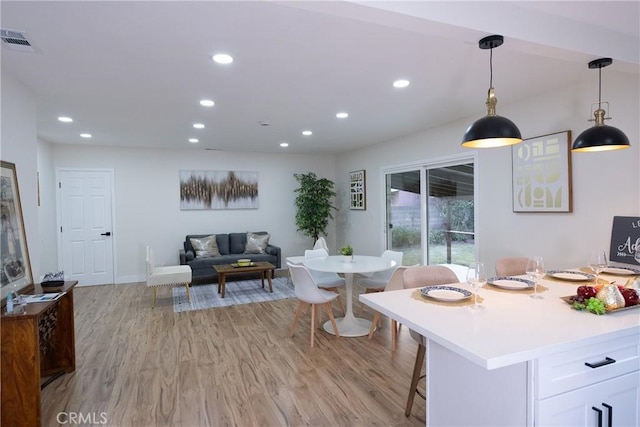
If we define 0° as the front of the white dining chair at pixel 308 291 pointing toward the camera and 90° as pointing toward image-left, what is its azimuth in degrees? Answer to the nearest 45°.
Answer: approximately 225°

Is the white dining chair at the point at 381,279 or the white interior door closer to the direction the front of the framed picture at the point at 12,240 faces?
the white dining chair

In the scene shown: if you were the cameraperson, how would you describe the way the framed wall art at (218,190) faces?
facing the viewer

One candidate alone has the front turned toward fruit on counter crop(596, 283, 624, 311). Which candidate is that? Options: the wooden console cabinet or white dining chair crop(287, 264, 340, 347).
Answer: the wooden console cabinet

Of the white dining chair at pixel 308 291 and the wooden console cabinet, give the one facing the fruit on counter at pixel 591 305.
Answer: the wooden console cabinet

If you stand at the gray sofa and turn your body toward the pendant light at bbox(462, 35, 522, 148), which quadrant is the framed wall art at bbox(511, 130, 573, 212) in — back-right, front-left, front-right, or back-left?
front-left

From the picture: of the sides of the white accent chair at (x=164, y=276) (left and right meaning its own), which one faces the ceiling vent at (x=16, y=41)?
right

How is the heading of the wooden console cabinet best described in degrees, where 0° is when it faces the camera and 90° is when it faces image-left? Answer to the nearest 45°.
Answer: approximately 315°

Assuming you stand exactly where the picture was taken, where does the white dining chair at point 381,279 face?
facing the viewer and to the left of the viewer

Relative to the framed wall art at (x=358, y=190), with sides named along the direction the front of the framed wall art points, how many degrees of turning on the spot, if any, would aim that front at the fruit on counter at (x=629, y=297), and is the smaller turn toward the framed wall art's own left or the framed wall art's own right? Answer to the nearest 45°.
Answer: approximately 45° to the framed wall art's own left

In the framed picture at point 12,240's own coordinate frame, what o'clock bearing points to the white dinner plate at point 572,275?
The white dinner plate is roughly at 12 o'clock from the framed picture.

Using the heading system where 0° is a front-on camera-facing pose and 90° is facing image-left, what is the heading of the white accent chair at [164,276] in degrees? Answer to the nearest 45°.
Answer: approximately 270°

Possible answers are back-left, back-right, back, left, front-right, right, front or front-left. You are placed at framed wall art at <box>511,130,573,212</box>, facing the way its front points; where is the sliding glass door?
right

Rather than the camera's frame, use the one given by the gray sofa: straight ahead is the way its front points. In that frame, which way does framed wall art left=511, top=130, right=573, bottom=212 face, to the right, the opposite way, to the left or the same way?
to the right

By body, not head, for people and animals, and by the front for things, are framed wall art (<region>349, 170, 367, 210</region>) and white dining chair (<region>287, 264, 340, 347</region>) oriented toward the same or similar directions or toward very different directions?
very different directions

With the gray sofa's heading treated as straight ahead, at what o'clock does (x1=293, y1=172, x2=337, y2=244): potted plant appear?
The potted plant is roughly at 9 o'clock from the gray sofa.

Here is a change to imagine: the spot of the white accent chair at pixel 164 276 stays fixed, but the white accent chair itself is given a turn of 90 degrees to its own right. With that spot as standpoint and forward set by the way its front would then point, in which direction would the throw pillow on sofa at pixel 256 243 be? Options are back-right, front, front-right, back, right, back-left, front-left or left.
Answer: back-left

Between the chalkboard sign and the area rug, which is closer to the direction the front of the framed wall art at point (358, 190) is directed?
the area rug

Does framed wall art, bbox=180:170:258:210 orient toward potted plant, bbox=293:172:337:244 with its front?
no

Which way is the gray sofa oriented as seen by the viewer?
toward the camera
